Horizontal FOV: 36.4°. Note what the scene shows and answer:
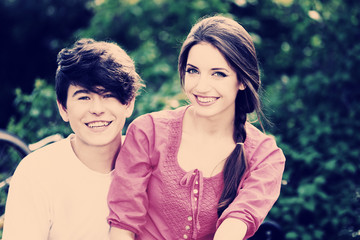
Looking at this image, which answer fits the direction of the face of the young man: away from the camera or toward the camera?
toward the camera

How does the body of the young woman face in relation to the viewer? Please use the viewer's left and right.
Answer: facing the viewer
